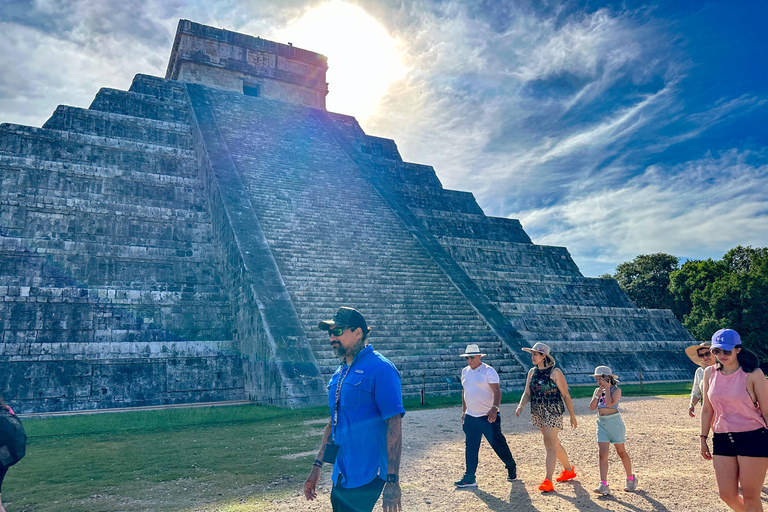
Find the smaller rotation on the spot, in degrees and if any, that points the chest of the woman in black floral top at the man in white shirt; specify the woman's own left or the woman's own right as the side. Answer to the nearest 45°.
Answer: approximately 45° to the woman's own right

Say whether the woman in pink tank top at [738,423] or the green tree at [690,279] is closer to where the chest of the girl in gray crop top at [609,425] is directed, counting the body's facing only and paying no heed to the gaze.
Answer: the woman in pink tank top

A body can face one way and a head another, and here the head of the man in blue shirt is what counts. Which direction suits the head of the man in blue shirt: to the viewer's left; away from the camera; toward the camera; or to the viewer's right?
to the viewer's left

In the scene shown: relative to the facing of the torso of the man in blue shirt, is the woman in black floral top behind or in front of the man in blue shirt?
behind

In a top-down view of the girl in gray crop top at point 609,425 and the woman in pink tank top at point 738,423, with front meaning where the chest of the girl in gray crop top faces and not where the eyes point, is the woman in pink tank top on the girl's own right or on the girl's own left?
on the girl's own left

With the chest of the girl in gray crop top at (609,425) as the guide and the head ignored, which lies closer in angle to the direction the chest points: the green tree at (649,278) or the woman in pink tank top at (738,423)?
the woman in pink tank top

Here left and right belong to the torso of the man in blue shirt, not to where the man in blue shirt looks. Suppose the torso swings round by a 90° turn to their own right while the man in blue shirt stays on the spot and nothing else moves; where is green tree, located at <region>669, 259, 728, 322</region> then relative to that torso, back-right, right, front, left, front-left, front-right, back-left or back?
right

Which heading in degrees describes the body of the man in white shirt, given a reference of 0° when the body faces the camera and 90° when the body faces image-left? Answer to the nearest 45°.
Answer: approximately 45°
